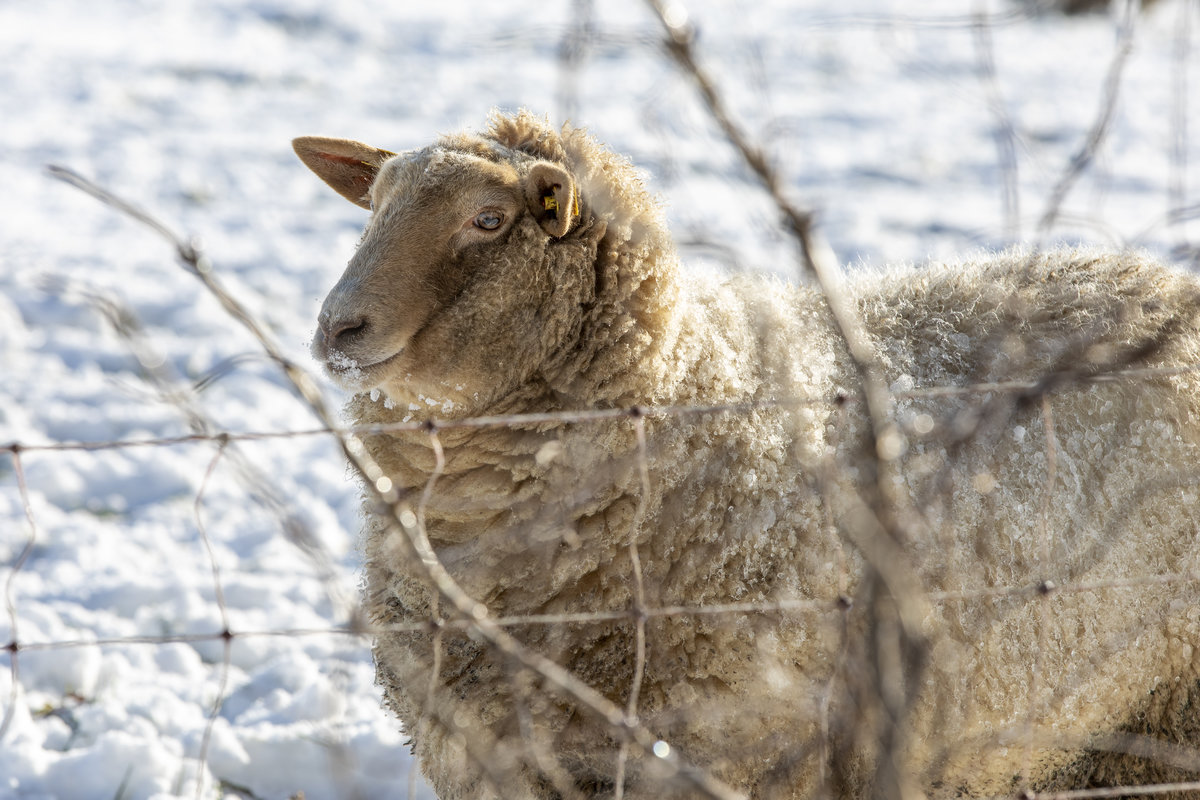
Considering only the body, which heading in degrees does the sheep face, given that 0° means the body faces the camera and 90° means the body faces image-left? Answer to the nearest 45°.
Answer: approximately 90°
